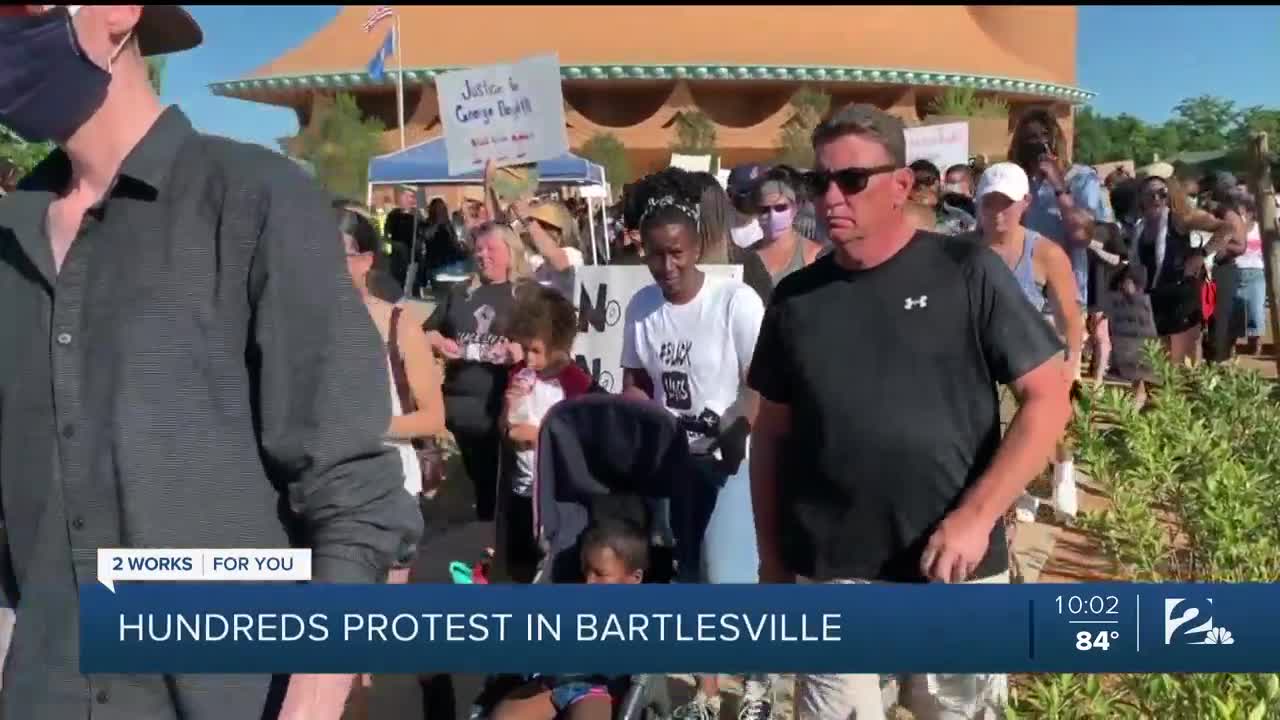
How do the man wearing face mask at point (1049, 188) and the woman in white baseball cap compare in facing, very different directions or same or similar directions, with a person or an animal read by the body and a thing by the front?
same or similar directions

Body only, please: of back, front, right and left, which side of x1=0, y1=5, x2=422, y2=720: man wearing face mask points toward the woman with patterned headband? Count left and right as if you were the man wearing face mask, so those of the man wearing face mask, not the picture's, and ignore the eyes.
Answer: back

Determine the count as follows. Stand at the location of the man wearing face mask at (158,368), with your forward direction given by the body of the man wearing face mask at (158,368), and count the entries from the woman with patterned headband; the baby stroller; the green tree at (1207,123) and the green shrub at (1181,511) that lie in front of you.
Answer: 0

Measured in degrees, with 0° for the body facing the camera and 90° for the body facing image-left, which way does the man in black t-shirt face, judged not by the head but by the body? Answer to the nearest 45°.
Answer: approximately 45°

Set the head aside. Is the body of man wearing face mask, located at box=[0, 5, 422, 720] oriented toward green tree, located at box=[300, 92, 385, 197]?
no

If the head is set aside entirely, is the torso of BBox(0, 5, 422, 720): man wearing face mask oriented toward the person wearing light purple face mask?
no

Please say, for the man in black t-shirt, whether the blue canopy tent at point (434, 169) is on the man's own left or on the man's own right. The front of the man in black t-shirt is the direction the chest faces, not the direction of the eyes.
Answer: on the man's own right

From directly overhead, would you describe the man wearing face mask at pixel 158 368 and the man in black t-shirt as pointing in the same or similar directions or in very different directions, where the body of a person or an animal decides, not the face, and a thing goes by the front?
same or similar directions

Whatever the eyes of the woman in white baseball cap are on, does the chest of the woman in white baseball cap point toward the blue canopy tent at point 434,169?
no

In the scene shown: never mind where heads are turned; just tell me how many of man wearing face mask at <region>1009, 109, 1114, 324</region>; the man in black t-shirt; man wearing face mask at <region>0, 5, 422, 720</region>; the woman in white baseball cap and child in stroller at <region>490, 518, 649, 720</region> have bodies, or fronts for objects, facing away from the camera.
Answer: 0

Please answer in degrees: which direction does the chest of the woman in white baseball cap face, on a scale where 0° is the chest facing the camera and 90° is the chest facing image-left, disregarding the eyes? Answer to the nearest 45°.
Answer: approximately 45°

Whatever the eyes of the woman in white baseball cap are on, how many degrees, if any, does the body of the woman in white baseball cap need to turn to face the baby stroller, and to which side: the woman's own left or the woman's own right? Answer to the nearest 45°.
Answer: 0° — they already face it

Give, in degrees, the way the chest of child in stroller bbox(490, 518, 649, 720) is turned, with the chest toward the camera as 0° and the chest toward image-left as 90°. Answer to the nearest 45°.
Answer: approximately 45°

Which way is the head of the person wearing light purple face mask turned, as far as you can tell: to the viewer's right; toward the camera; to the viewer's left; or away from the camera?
toward the camera

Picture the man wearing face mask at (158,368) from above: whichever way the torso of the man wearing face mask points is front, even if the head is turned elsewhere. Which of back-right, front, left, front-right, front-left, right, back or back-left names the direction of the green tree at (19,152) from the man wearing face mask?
back-right

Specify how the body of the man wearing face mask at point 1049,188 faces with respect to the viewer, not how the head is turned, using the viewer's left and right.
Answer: facing the viewer and to the left of the viewer

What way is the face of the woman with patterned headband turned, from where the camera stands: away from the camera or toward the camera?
toward the camera

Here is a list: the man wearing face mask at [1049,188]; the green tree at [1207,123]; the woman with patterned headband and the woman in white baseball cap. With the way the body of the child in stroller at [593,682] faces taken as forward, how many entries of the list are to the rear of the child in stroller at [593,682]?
4

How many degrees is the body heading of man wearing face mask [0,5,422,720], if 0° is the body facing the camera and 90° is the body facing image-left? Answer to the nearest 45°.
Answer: approximately 45°
